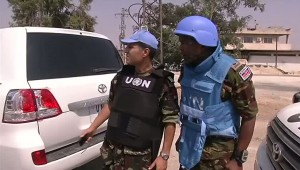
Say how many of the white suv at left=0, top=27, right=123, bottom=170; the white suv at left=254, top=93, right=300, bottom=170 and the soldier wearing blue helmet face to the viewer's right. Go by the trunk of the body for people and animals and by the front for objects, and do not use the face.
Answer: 0

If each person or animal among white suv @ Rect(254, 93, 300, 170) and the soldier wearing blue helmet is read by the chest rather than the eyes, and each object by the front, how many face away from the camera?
0

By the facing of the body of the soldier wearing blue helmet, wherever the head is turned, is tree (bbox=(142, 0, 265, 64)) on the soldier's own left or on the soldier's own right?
on the soldier's own right

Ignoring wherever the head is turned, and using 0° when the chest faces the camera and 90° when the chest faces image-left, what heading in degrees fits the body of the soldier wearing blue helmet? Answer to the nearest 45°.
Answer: approximately 45°

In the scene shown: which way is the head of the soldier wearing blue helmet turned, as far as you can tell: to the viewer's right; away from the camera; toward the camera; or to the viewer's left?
to the viewer's left

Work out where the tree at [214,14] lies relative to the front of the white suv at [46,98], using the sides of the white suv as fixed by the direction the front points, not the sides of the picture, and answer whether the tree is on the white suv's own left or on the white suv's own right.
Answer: on the white suv's own right

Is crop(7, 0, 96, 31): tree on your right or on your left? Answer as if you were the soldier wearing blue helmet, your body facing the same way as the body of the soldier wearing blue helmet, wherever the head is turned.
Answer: on your right

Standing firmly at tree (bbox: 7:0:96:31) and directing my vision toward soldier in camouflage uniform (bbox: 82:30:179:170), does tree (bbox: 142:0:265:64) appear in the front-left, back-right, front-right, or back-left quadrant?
front-left

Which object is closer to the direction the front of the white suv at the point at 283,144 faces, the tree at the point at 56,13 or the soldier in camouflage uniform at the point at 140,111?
the soldier in camouflage uniform
